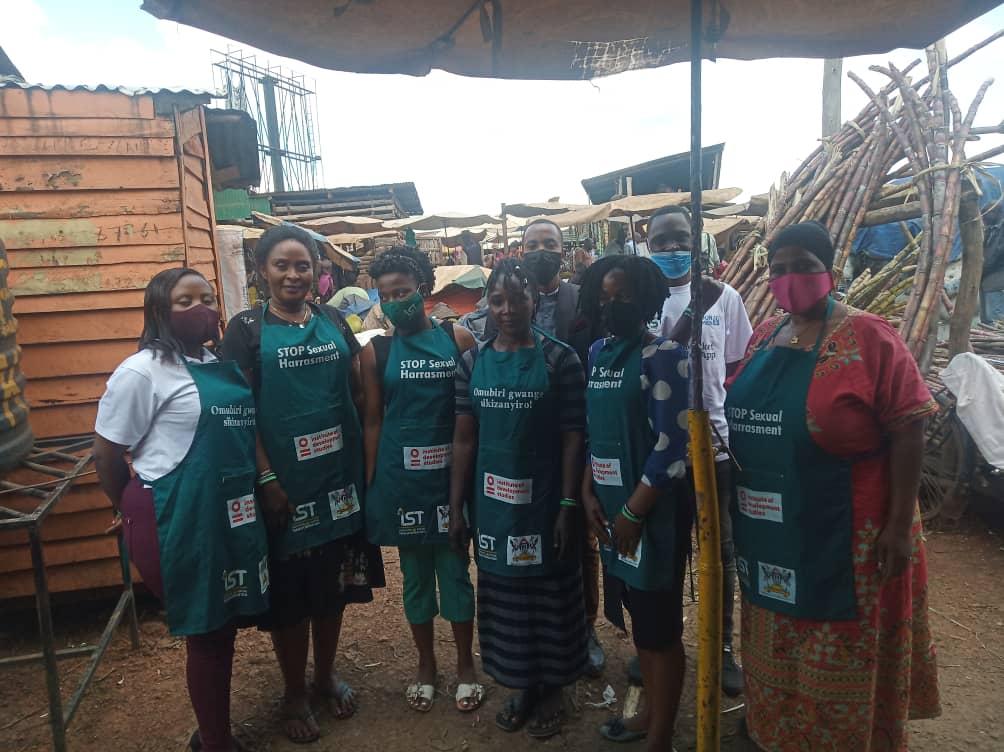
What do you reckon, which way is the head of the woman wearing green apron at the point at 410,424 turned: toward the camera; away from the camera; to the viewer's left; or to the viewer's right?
toward the camera

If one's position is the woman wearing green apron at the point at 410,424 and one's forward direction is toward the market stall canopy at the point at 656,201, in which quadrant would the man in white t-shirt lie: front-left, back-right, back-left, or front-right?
front-right

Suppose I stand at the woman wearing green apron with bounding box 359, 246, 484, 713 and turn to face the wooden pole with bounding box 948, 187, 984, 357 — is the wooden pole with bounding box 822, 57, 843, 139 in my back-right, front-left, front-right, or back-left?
front-left

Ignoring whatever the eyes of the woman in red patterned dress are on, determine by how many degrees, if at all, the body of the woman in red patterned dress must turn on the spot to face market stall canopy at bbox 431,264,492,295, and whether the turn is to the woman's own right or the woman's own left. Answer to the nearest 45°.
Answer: approximately 90° to the woman's own right

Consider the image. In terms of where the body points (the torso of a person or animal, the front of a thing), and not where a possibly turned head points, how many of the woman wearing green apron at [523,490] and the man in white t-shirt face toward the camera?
2

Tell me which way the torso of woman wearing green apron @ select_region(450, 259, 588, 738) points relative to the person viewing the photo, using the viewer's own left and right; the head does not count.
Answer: facing the viewer

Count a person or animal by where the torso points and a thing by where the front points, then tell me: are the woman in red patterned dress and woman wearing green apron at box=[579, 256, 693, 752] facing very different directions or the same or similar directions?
same or similar directions

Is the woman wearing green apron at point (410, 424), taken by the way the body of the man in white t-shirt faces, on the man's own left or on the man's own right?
on the man's own right

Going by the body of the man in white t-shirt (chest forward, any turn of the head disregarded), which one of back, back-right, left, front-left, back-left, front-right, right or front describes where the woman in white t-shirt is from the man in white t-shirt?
front-right

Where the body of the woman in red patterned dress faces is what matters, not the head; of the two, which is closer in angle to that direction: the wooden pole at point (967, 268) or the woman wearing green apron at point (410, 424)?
the woman wearing green apron

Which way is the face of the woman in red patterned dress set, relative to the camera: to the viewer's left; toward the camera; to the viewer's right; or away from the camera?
toward the camera

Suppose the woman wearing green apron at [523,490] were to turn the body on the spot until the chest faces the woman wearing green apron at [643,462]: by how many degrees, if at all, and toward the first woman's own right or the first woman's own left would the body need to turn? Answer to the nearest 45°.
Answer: approximately 45° to the first woman's own left

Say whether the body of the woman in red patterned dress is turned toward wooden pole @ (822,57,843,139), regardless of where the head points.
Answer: no

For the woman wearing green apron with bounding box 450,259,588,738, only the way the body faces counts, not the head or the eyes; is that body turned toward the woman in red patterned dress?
no

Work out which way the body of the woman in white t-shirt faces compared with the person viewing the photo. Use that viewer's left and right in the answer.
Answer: facing the viewer and to the right of the viewer
